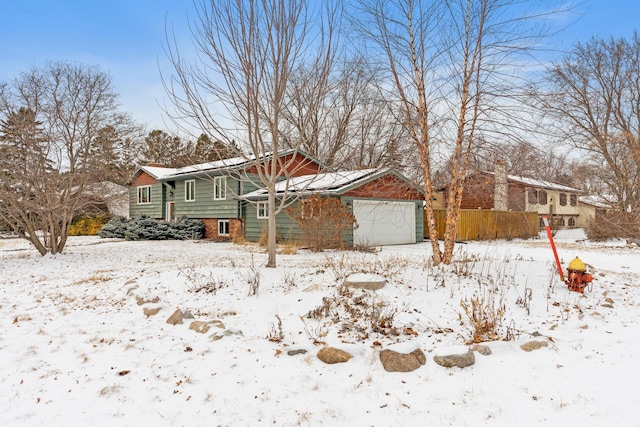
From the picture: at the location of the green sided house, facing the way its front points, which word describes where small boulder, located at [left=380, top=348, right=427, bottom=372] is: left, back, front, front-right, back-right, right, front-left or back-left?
front-left

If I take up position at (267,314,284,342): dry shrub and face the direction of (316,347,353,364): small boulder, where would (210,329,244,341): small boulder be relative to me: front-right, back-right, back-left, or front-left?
back-right

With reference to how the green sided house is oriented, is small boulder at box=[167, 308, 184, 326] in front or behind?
in front

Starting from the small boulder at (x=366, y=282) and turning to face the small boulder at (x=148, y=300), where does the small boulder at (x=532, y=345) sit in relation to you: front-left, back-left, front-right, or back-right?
back-left

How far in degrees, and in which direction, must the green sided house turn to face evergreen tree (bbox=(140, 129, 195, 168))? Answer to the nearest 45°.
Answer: approximately 90° to its right

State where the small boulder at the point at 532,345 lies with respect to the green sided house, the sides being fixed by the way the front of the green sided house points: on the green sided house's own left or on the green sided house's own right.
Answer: on the green sided house's own left

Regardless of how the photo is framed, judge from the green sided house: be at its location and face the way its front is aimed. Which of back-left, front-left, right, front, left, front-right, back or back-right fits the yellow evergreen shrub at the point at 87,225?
right

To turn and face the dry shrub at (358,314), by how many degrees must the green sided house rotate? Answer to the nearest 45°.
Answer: approximately 45° to its left

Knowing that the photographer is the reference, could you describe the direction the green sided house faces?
facing the viewer and to the left of the viewer

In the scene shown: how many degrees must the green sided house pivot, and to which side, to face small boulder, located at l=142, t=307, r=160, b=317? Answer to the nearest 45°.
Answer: approximately 45° to its left

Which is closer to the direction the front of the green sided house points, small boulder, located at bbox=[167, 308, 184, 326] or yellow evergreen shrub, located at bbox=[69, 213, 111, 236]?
the small boulder
